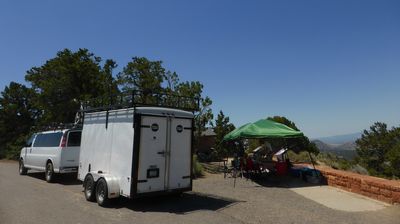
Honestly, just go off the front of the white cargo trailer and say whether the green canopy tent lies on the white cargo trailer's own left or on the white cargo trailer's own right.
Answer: on the white cargo trailer's own right

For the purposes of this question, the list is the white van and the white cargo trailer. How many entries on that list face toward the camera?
0

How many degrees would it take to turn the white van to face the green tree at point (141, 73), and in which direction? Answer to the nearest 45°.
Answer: approximately 90° to its right

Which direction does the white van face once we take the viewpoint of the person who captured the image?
facing away from the viewer and to the left of the viewer

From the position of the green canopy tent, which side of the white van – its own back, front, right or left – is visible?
back

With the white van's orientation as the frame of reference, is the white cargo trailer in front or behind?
behind

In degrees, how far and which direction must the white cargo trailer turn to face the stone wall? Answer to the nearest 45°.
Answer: approximately 135° to its right

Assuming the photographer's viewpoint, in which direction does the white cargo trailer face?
facing away from the viewer and to the left of the viewer

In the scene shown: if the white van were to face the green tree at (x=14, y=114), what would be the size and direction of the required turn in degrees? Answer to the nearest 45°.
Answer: approximately 45° to its right

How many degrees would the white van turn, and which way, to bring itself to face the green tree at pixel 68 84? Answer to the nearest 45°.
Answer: approximately 45° to its right

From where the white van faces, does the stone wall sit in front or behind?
behind
